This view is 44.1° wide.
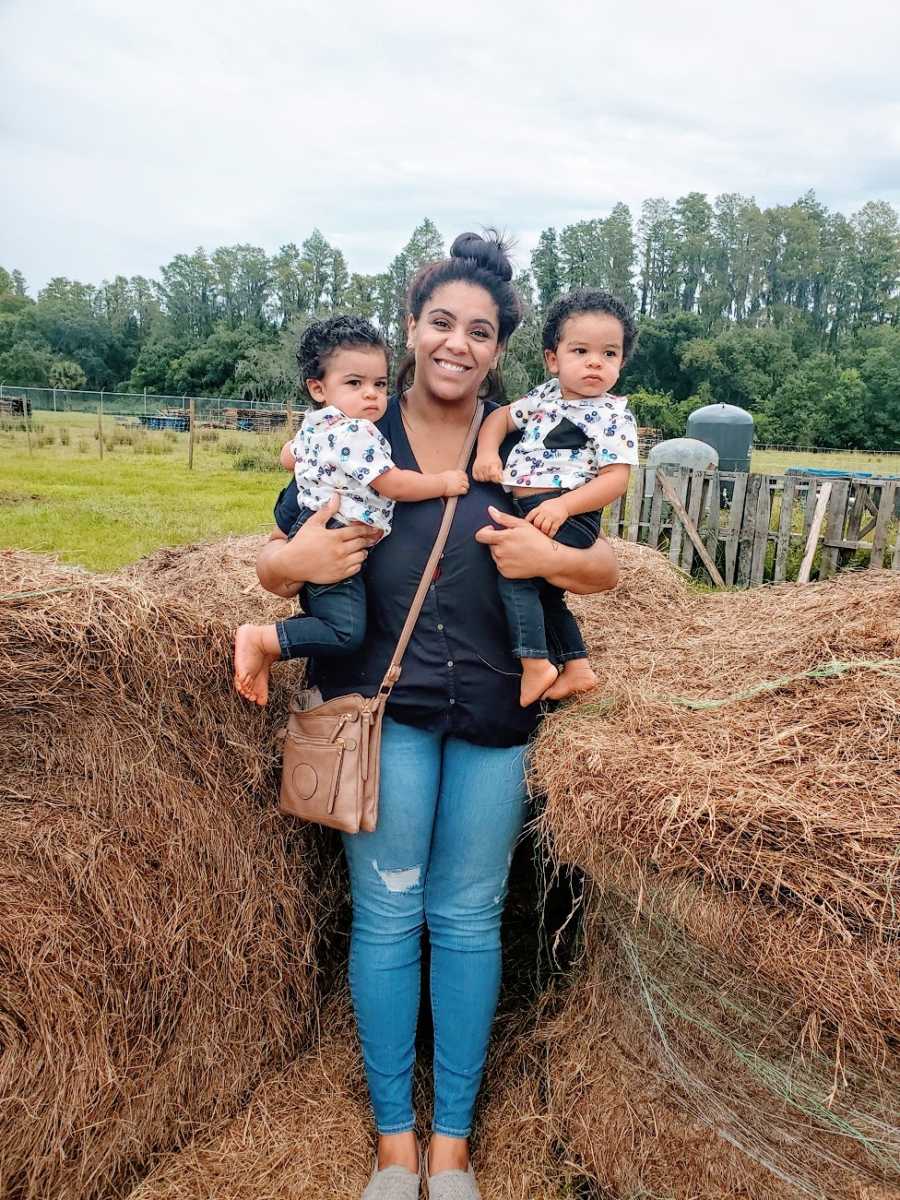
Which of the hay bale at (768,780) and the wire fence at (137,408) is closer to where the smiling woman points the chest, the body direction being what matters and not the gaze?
the hay bale

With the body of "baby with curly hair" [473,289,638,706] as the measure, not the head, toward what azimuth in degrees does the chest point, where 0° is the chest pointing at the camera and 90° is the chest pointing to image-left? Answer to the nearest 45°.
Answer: approximately 0°

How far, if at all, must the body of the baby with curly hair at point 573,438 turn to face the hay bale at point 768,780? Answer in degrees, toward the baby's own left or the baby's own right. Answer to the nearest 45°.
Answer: approximately 45° to the baby's own left

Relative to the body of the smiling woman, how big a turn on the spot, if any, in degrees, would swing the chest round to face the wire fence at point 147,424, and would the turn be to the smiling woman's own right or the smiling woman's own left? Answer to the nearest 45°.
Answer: approximately 180°

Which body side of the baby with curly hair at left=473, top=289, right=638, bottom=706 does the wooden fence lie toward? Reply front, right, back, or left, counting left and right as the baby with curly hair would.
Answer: back

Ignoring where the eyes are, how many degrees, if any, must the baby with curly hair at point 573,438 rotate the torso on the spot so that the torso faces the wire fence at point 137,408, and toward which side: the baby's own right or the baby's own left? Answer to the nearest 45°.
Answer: approximately 135° to the baby's own right

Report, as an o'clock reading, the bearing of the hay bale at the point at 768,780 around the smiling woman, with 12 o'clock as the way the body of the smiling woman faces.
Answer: The hay bale is roughly at 10 o'clock from the smiling woman.

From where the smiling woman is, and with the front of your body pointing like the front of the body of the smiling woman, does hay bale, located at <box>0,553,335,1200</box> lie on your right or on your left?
on your right
